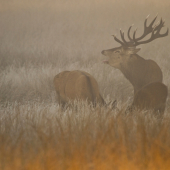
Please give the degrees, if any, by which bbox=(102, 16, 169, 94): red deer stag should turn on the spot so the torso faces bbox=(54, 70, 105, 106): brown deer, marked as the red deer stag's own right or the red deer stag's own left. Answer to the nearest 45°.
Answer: approximately 45° to the red deer stag's own left

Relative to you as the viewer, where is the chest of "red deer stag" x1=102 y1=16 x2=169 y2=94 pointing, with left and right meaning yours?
facing to the left of the viewer
